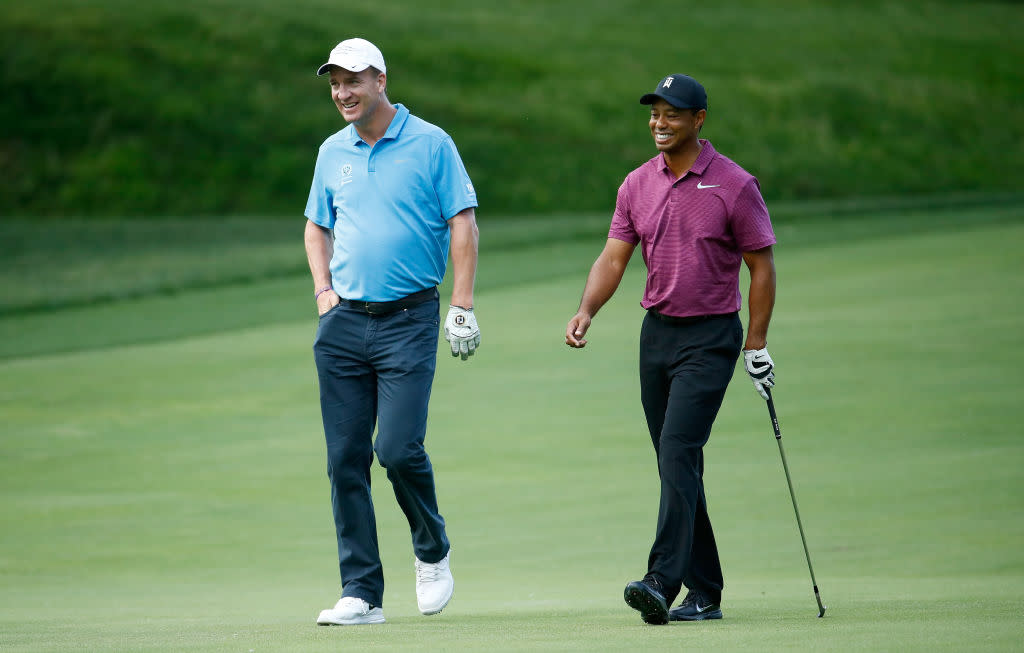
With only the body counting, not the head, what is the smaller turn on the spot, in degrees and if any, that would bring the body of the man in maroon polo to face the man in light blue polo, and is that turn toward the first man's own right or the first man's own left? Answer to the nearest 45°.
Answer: approximately 45° to the first man's own right

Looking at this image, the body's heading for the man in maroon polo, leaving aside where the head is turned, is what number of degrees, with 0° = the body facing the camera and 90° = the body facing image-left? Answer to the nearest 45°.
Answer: approximately 45°

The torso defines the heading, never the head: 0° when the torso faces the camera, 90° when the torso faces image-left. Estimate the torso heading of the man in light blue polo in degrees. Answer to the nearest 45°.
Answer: approximately 45°

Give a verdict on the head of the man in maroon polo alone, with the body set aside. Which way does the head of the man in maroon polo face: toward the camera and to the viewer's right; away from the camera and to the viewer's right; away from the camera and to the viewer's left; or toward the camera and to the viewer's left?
toward the camera and to the viewer's left

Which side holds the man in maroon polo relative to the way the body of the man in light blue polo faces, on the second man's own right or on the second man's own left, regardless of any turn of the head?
on the second man's own left

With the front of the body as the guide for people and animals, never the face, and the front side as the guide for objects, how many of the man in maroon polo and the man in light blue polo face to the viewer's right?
0
